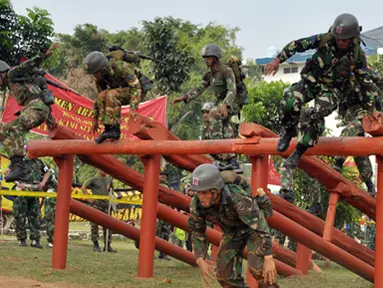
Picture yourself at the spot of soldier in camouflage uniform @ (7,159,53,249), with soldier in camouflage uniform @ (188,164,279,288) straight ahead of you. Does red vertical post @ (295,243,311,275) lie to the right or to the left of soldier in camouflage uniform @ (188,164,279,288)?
left

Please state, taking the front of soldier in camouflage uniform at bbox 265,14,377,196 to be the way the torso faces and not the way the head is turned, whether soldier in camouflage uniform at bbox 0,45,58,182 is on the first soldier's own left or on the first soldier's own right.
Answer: on the first soldier's own right

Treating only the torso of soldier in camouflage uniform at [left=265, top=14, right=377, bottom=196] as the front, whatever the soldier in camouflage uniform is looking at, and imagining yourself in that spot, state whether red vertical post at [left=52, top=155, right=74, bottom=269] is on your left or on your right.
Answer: on your right
